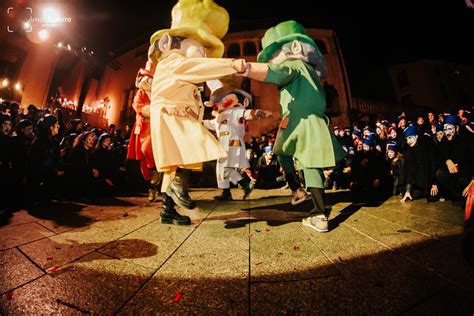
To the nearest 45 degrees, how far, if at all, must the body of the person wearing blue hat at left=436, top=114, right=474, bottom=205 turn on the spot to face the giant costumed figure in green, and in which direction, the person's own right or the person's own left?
0° — they already face it

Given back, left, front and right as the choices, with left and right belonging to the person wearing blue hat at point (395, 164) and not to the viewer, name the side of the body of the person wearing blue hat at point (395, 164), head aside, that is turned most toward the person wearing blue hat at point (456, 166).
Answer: left

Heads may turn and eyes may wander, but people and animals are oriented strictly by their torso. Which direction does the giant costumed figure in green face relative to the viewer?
to the viewer's left

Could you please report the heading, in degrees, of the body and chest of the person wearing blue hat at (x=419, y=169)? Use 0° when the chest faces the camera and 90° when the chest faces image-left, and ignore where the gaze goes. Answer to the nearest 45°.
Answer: approximately 45°

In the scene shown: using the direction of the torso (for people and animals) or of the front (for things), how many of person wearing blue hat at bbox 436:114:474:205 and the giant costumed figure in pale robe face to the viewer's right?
1

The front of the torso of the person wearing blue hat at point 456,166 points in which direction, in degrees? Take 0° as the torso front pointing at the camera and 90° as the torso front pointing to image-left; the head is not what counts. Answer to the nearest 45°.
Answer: approximately 45°

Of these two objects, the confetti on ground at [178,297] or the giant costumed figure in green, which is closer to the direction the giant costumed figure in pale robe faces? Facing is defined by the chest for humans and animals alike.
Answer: the giant costumed figure in green

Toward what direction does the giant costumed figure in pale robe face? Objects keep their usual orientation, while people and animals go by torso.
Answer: to the viewer's right
